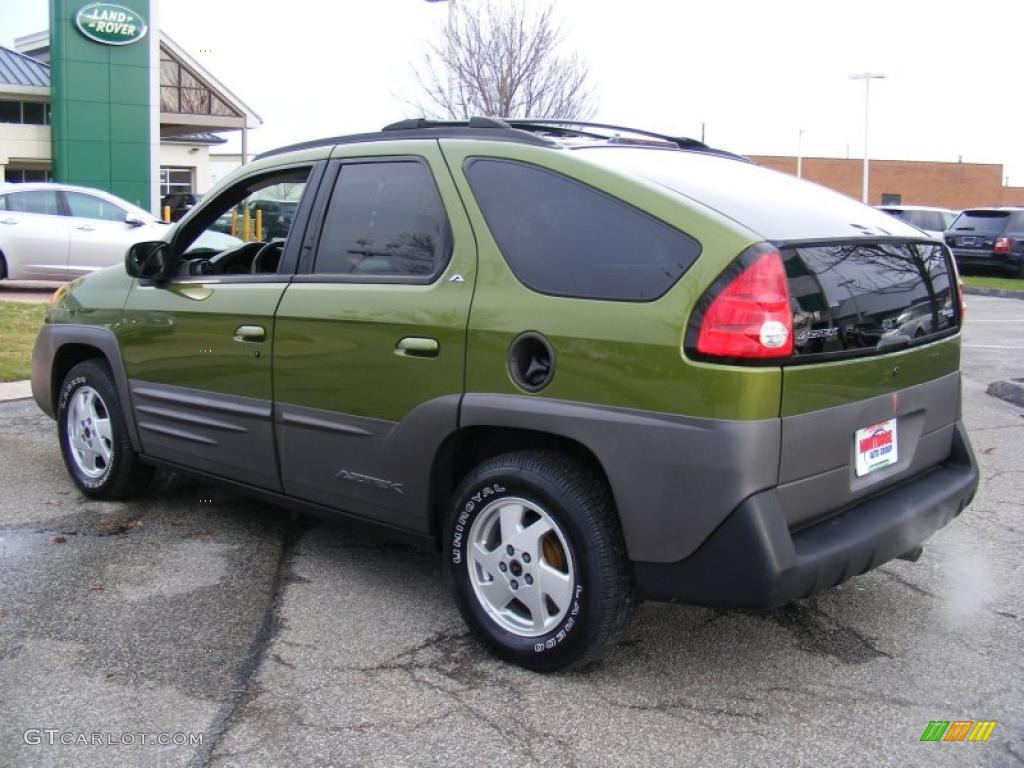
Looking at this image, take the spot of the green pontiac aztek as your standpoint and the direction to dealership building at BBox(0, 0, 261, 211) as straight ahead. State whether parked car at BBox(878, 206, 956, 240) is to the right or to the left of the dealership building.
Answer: right

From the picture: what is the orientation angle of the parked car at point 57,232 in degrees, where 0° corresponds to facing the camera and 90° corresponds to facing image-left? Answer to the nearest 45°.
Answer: approximately 270°

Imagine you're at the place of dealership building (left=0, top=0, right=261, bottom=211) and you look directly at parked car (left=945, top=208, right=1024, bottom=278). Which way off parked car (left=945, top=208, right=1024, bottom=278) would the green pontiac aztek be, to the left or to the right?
right

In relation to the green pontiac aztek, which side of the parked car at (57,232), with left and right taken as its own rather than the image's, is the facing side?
right

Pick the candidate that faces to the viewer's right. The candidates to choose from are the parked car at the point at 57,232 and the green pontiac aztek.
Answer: the parked car

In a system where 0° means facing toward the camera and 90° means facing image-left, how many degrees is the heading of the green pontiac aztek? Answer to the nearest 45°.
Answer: approximately 135°

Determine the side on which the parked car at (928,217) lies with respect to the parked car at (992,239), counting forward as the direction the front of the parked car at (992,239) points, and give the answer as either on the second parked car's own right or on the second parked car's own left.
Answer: on the second parked car's own left

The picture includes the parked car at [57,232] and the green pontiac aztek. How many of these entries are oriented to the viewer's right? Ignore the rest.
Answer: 1

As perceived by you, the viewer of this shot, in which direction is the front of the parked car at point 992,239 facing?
facing away from the viewer and to the right of the viewer

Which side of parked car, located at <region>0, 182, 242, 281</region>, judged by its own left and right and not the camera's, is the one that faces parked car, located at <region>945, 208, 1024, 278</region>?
front

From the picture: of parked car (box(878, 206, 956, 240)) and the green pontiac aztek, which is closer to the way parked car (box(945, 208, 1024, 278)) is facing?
the parked car

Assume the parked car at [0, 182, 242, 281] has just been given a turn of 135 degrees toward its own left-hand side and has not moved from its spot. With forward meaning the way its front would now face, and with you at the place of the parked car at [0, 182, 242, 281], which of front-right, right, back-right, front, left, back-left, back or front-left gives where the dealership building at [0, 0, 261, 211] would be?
front-right

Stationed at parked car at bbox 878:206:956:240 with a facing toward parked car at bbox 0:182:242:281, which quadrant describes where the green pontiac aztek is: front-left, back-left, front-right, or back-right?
front-left

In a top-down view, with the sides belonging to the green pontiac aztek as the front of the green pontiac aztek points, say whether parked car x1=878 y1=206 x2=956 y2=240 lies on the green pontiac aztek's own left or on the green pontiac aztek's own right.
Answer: on the green pontiac aztek's own right
